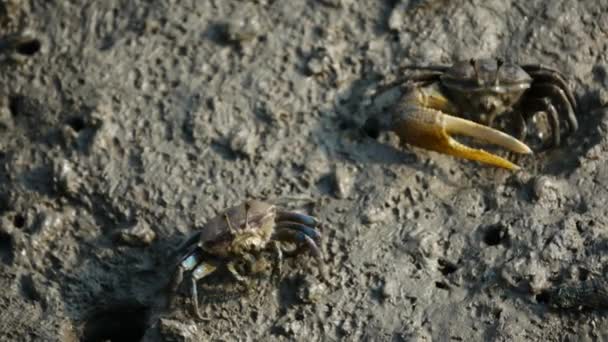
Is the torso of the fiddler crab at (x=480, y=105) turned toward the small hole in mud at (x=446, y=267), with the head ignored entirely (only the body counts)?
yes

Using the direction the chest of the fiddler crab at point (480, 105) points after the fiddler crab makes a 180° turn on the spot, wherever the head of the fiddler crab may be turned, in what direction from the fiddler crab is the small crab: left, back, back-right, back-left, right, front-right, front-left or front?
back-left

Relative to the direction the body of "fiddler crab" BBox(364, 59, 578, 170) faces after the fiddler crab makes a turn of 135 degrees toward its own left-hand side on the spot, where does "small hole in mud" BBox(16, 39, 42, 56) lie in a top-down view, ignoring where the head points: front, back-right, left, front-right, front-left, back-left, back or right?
back-left

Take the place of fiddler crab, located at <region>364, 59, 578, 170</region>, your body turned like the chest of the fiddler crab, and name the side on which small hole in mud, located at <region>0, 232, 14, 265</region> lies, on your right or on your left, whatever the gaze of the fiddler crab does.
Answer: on your right

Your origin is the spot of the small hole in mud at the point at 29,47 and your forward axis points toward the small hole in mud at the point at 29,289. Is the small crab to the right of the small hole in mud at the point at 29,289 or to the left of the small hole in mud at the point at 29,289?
left

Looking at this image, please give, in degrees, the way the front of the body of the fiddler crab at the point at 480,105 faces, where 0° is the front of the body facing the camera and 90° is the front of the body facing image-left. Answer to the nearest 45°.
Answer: approximately 0°

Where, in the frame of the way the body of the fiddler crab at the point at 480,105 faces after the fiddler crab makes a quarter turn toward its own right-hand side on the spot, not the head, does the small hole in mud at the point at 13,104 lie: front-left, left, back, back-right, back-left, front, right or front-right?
front

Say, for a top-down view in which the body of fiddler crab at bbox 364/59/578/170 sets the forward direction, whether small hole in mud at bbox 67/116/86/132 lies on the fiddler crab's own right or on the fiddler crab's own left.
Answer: on the fiddler crab's own right
